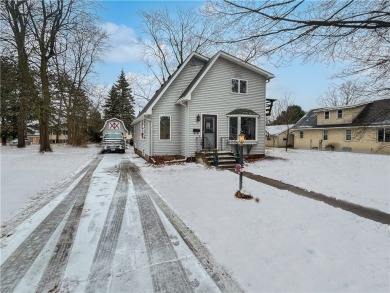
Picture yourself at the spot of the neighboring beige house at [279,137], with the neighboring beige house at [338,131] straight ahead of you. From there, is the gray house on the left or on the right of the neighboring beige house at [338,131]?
right

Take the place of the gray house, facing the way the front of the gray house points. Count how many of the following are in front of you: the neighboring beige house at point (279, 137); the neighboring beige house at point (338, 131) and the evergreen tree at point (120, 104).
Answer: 0

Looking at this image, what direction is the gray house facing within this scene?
toward the camera

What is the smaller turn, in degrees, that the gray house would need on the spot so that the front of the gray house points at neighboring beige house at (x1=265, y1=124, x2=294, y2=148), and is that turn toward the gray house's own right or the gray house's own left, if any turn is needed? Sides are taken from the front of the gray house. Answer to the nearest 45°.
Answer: approximately 135° to the gray house's own left

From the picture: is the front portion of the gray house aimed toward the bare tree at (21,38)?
no

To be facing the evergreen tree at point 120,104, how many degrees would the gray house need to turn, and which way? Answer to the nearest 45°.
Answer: approximately 135° to its right

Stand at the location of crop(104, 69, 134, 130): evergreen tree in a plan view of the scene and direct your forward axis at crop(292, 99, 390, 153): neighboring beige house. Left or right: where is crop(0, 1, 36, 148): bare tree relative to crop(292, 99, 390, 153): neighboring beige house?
right

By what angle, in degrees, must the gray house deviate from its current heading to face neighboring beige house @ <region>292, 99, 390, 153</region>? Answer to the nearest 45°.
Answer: approximately 135° to its left

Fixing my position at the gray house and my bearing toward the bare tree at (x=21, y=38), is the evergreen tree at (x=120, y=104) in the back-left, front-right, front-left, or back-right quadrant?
front-right

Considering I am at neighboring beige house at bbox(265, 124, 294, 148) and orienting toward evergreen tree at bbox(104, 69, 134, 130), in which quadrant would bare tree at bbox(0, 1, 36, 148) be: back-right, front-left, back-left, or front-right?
front-left
